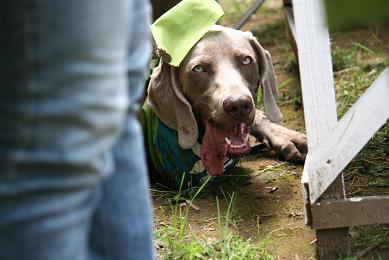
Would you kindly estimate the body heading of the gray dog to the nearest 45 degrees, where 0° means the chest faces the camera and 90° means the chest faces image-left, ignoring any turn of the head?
approximately 315°

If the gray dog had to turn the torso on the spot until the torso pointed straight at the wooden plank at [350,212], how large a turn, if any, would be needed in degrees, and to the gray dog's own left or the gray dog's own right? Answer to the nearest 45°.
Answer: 0° — it already faces it
